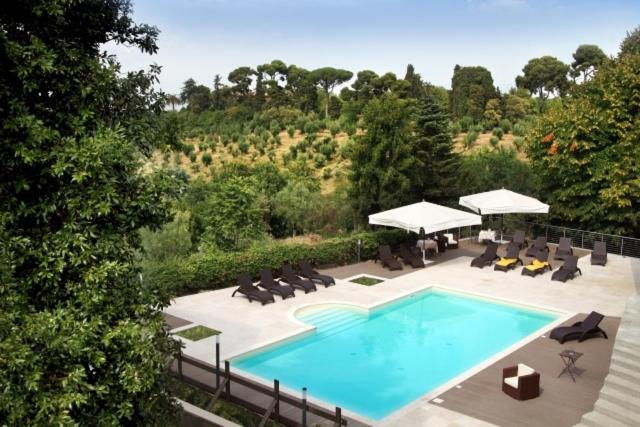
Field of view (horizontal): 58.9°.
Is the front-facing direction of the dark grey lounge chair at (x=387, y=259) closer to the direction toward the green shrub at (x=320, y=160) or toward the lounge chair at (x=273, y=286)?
the lounge chair

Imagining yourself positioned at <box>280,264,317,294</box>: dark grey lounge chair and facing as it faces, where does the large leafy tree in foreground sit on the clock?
The large leafy tree in foreground is roughly at 2 o'clock from the dark grey lounge chair.

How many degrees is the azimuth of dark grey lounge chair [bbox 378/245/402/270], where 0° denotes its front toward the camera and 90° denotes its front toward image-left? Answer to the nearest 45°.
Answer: approximately 315°

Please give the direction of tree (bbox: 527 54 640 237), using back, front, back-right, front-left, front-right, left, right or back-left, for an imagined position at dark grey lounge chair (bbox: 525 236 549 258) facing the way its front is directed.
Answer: back

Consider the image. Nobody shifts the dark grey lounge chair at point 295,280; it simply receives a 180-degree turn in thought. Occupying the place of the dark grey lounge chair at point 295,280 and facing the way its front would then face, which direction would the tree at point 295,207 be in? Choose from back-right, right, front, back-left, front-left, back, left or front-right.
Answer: front-right

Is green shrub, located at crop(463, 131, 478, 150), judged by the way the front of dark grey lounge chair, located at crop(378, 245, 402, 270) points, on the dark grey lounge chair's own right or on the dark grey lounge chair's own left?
on the dark grey lounge chair's own left

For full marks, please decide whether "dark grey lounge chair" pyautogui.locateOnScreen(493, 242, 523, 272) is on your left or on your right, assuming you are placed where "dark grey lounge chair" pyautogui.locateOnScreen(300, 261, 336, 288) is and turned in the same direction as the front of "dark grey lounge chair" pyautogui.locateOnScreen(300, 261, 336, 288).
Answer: on your left

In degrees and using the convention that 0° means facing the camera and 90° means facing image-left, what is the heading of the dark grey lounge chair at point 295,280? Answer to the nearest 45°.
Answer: approximately 315°
